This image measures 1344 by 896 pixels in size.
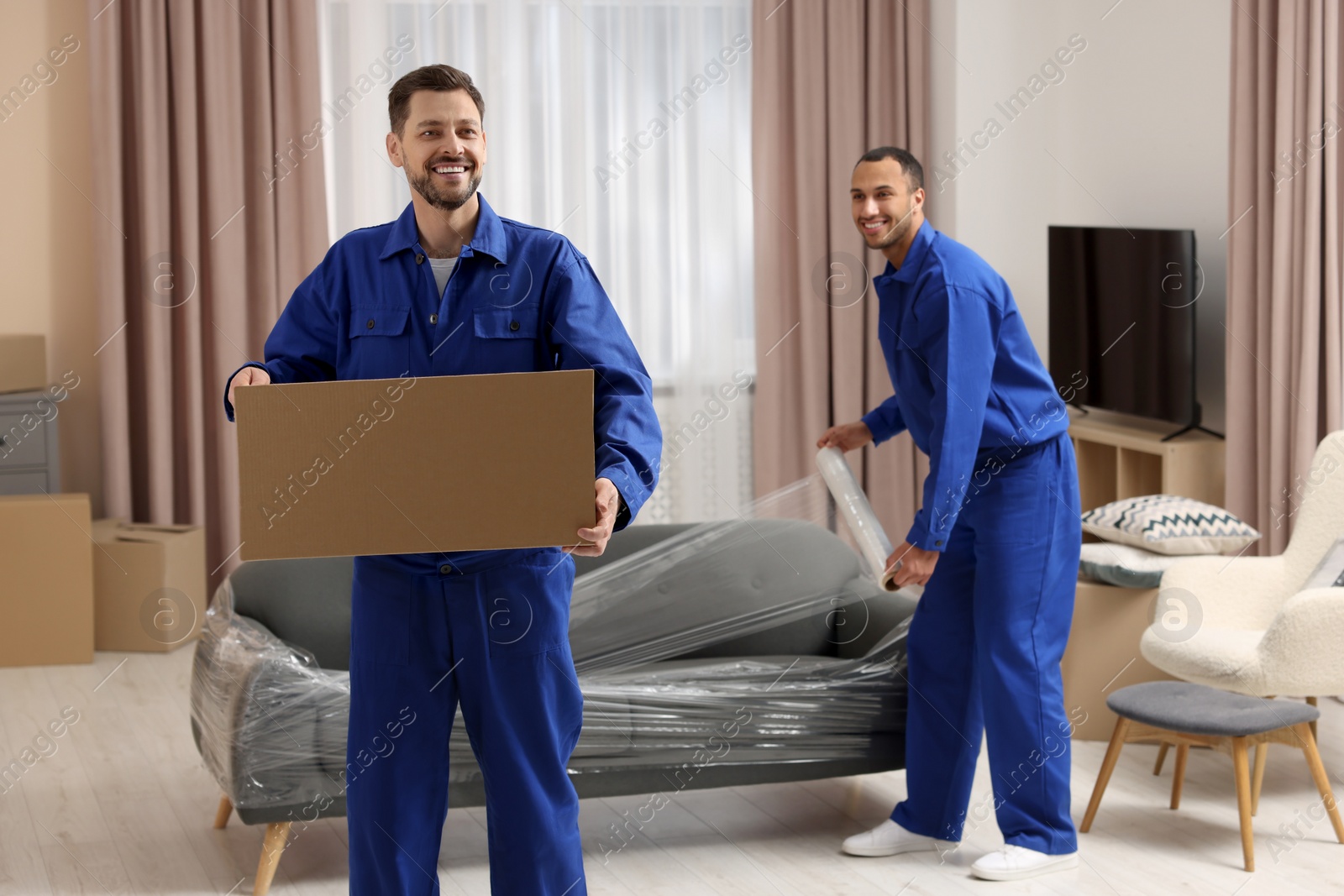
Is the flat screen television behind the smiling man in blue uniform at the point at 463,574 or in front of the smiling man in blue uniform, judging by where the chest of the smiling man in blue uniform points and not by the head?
behind

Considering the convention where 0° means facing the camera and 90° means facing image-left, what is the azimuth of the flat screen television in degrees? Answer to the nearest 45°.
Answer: approximately 45°

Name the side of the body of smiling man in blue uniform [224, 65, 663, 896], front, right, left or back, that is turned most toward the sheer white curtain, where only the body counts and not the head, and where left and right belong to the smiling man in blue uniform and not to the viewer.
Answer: back

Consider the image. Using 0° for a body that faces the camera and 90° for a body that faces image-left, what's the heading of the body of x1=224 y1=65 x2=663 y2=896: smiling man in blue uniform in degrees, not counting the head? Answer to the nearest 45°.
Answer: approximately 0°

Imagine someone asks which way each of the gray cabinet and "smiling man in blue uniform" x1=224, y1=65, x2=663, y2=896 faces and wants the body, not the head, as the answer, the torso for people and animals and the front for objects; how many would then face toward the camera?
2

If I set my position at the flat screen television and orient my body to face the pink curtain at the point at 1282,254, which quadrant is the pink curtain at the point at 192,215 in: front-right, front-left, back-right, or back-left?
back-right

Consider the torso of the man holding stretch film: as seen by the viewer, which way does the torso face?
to the viewer's left

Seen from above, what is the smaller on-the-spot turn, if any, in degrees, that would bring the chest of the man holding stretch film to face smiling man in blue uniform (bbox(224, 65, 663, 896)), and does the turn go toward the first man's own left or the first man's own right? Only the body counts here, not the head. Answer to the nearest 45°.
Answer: approximately 45° to the first man's own left

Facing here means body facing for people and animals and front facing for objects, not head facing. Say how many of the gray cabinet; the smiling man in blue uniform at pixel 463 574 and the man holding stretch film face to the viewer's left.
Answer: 1

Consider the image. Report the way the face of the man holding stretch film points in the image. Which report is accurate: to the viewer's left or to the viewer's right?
to the viewer's left

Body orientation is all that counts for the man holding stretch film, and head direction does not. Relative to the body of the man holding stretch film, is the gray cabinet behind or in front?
in front

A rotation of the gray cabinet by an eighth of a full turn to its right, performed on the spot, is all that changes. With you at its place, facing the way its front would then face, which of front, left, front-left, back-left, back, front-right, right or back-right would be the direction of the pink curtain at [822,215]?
back-left
